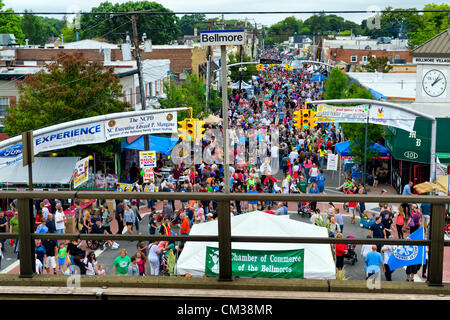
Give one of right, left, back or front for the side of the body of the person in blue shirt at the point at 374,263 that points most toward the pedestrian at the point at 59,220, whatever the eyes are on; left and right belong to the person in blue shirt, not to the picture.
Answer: left

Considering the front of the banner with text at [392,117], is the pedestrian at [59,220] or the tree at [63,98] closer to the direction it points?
the pedestrian

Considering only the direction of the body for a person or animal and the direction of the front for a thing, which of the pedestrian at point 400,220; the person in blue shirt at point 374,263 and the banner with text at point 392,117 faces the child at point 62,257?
the banner with text

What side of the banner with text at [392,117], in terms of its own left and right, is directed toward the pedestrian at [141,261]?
front

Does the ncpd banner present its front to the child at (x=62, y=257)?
yes

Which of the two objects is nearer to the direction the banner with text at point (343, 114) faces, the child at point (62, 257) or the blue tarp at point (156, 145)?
the child

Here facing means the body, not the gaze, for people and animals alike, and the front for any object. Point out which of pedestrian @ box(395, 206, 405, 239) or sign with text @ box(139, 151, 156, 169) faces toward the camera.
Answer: the sign with text

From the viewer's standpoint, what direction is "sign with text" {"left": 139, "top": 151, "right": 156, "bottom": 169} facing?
toward the camera

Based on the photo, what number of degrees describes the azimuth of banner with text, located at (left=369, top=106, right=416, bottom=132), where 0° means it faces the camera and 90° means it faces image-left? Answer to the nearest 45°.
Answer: approximately 0°

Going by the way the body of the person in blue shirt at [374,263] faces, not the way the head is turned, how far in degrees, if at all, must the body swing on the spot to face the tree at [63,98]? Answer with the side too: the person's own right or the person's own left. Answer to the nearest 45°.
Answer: approximately 45° to the person's own left

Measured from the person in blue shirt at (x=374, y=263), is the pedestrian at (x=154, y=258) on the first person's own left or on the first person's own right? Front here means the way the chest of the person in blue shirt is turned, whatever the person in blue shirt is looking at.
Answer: on the first person's own left

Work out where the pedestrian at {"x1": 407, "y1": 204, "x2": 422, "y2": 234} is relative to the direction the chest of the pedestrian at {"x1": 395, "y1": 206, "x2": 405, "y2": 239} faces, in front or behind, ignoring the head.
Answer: behind

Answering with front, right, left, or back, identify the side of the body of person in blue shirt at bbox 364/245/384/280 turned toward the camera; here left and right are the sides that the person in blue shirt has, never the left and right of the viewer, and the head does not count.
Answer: back

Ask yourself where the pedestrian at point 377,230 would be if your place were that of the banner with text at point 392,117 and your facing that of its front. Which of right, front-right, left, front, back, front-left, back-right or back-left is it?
front

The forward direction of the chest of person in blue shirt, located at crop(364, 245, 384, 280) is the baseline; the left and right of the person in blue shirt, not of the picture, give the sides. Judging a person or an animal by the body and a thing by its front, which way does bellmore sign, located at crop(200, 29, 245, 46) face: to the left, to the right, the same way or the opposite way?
the opposite way
